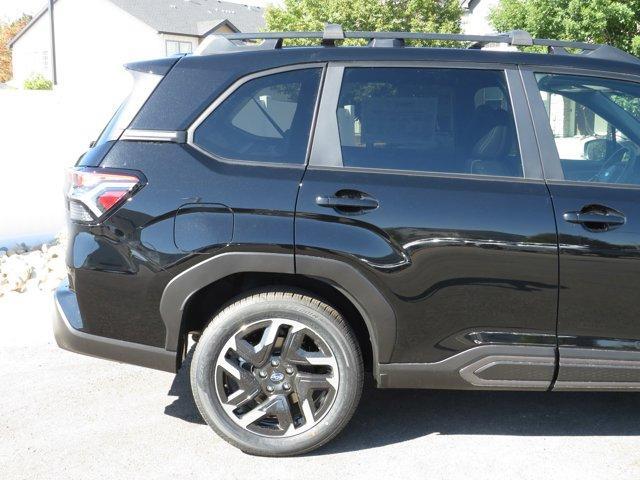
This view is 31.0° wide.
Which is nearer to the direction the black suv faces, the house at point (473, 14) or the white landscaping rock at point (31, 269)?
the house

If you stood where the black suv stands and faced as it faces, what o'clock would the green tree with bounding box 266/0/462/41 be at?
The green tree is roughly at 9 o'clock from the black suv.

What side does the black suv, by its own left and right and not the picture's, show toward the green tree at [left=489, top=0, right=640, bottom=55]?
left

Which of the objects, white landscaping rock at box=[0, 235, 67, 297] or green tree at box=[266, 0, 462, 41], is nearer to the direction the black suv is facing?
the green tree

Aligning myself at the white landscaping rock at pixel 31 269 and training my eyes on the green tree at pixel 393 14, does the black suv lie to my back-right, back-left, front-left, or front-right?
back-right

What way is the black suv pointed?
to the viewer's right

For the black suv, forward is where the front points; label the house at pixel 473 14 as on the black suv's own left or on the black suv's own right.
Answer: on the black suv's own left

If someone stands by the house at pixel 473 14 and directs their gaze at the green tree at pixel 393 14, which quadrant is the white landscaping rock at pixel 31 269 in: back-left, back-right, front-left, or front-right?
front-left
